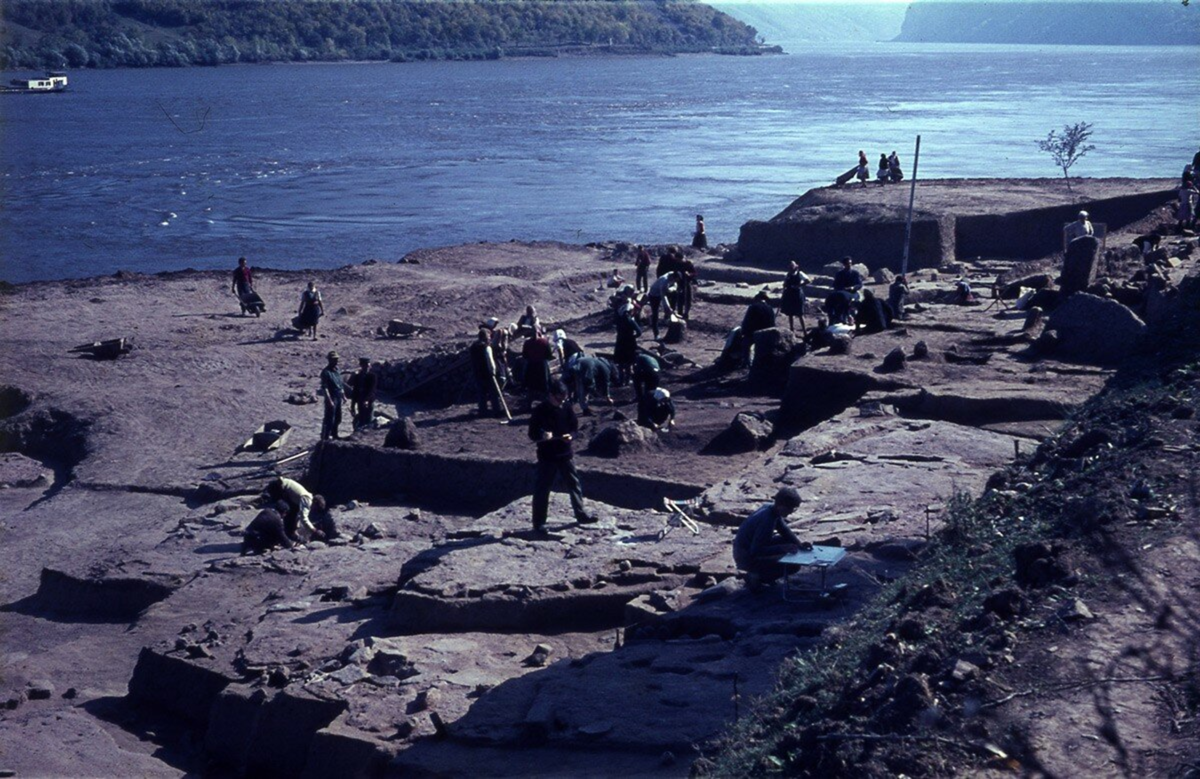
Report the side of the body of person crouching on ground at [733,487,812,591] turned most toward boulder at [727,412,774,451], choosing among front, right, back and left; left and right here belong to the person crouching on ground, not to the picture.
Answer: left

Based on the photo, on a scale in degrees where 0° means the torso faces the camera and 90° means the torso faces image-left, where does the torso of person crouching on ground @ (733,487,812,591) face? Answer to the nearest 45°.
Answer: approximately 270°

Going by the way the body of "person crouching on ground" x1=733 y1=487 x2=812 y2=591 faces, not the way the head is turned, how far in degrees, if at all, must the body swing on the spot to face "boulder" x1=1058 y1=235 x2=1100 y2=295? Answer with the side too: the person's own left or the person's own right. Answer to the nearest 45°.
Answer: approximately 90° to the person's own left

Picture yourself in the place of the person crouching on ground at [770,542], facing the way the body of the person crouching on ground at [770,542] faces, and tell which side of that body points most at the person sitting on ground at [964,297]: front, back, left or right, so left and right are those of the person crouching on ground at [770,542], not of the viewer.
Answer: left

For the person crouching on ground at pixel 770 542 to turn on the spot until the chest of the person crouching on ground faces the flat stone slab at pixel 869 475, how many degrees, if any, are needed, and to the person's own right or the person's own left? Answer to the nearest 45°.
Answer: approximately 90° to the person's own left

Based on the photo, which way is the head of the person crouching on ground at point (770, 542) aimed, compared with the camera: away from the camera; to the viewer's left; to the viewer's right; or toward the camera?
to the viewer's right

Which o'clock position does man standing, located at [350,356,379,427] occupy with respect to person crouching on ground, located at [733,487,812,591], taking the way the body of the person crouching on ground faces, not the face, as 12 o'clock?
The man standing is roughly at 8 o'clock from the person crouching on ground.
